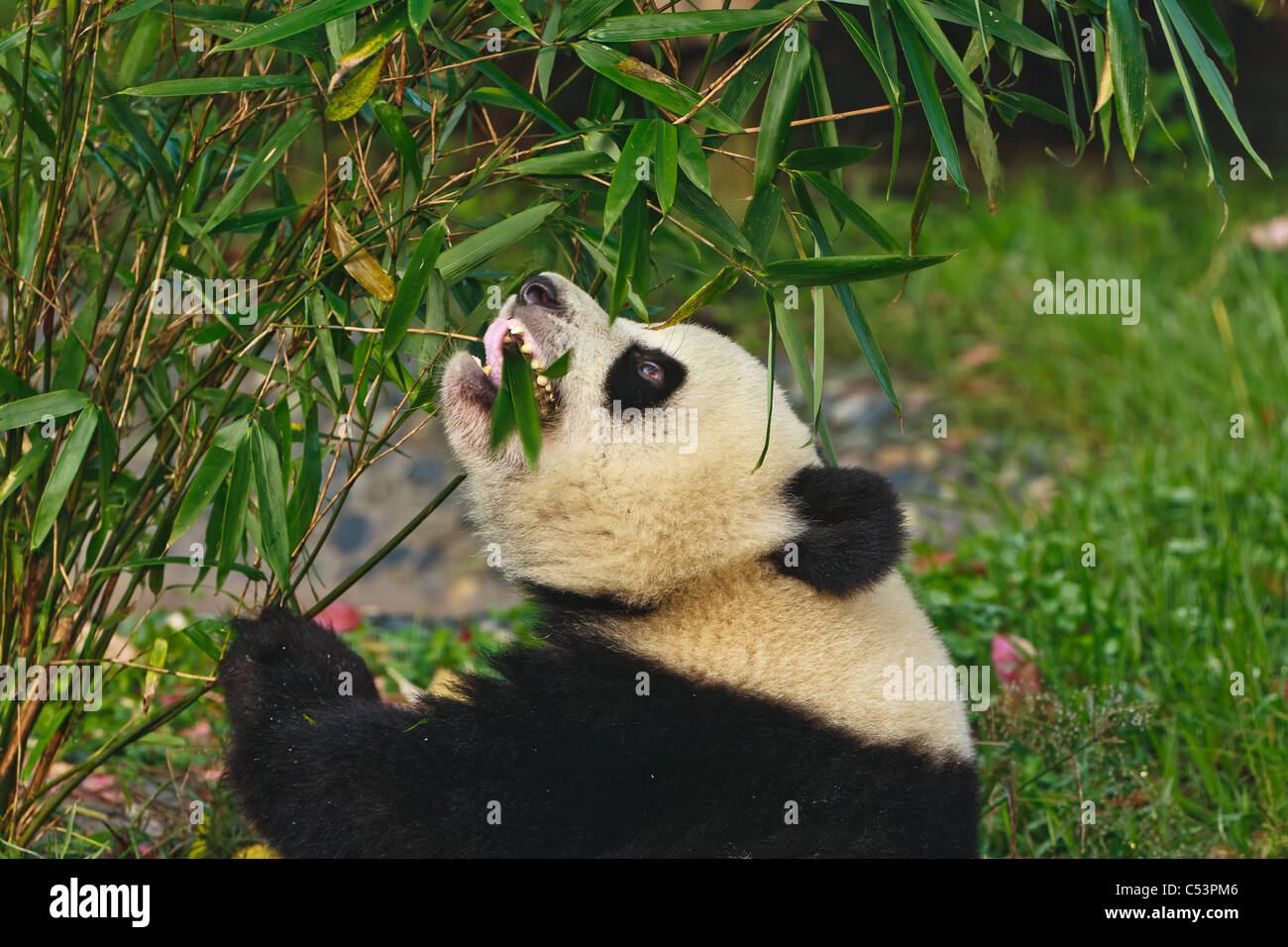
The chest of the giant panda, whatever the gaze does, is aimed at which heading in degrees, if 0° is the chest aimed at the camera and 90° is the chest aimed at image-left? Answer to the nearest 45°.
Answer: approximately 90°
